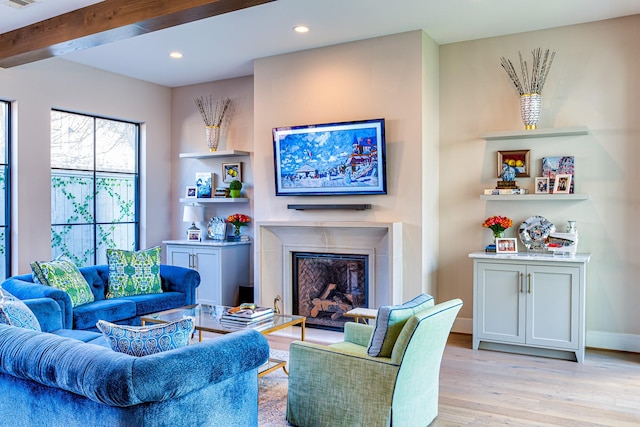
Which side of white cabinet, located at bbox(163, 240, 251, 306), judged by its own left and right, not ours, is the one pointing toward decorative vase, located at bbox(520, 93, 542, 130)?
left

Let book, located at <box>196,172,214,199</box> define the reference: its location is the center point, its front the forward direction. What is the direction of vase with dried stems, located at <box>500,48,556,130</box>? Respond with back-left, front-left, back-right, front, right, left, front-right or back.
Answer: left

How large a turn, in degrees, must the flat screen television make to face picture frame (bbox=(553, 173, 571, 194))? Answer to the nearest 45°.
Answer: approximately 135° to its left

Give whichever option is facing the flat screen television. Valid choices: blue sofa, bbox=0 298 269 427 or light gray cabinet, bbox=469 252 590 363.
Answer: the blue sofa

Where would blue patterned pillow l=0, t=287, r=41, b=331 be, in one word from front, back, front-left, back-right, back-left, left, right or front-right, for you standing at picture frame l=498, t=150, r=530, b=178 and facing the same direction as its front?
front-right

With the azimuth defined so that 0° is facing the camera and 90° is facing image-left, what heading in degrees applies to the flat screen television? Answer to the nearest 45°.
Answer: approximately 45°

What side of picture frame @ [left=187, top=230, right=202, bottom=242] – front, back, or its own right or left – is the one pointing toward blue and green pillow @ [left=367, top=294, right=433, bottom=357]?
front

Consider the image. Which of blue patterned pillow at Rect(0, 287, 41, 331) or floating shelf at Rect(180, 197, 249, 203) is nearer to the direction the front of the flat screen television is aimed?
the blue patterned pillow

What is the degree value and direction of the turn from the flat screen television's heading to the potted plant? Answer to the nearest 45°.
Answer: approximately 90° to its right

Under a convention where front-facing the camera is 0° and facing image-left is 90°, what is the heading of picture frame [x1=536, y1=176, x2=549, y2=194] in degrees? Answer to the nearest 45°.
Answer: approximately 0°

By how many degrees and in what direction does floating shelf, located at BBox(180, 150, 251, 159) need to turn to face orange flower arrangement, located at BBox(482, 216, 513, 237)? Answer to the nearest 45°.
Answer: approximately 90° to its left

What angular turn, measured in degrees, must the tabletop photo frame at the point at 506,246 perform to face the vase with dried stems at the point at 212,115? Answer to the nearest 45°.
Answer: approximately 90° to its right
